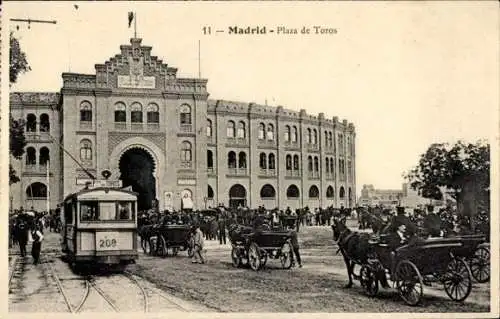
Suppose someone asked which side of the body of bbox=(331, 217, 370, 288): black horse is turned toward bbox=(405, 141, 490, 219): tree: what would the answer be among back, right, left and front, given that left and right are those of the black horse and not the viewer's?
right

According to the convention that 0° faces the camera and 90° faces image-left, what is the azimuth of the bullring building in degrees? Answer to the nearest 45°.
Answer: approximately 0°

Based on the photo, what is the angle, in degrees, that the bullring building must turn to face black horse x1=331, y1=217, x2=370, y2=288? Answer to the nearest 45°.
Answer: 0° — it already faces it

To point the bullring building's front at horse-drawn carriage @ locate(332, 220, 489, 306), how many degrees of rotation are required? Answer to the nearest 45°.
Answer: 0° — it already faces it

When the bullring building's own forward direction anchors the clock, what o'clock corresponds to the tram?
The tram is roughly at 12 o'clock from the bullring building.

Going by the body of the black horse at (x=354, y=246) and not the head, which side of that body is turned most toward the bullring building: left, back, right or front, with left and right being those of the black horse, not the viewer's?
right
